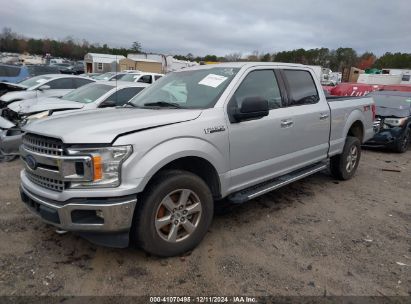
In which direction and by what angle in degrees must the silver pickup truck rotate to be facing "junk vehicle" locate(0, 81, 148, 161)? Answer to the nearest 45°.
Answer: approximately 90° to its right

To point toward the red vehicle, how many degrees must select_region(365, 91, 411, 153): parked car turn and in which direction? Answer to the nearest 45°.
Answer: approximately 135° to its right

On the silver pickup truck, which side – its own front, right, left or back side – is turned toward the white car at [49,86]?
right

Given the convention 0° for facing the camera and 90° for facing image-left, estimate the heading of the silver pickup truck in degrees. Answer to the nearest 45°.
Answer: approximately 45°
